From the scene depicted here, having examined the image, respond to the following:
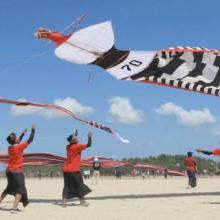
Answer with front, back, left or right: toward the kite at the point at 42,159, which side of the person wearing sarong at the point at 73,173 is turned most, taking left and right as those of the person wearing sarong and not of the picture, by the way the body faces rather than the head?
left

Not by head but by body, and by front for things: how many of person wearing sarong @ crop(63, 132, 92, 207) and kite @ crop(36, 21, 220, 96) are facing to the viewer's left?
1

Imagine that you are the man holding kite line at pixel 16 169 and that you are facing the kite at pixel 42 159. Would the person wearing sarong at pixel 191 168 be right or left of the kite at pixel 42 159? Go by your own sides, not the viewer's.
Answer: right

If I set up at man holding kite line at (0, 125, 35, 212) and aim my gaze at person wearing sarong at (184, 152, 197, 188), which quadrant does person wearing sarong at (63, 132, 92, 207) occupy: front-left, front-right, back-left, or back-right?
front-right

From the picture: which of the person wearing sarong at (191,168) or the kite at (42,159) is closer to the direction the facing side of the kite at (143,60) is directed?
the kite

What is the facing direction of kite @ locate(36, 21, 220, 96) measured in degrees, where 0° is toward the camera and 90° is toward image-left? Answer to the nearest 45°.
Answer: approximately 90°
